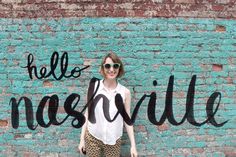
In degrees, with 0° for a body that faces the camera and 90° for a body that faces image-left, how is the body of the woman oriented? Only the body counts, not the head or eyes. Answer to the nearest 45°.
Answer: approximately 0°
